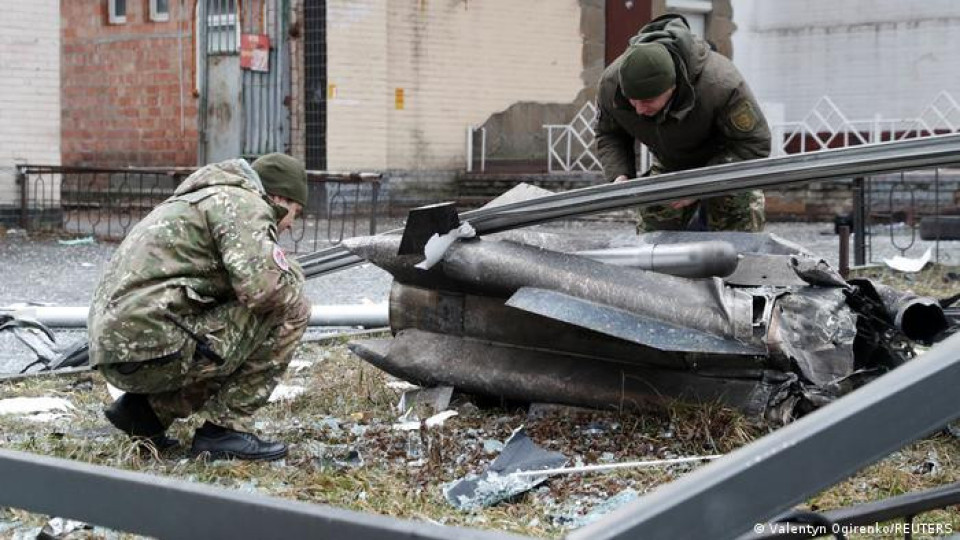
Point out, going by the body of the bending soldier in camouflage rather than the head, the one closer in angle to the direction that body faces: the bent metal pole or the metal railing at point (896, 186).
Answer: the bent metal pole

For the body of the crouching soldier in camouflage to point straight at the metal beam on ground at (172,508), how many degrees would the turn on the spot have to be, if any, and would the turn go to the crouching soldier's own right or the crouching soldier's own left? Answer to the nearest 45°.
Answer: approximately 90° to the crouching soldier's own right

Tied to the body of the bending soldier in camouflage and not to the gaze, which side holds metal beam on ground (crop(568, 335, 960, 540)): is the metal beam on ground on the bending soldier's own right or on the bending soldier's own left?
on the bending soldier's own left

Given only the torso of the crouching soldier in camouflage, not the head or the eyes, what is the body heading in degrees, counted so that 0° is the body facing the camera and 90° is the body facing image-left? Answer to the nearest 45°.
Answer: approximately 270°

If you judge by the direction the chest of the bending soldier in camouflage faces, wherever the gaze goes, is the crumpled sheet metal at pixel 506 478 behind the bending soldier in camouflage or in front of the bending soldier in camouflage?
in front

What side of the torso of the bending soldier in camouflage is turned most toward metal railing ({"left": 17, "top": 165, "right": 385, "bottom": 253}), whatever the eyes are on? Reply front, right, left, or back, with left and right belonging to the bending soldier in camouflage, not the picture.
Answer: right

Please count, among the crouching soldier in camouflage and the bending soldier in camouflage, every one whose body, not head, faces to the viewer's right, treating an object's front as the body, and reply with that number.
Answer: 1

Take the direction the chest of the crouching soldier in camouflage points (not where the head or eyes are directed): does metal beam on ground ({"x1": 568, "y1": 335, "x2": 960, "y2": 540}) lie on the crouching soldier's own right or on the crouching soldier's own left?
on the crouching soldier's own right

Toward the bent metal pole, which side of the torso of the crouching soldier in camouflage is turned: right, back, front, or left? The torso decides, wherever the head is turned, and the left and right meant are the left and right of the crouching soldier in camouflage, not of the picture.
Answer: front

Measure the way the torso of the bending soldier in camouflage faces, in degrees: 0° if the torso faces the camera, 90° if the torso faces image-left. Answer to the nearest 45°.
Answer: approximately 45°
